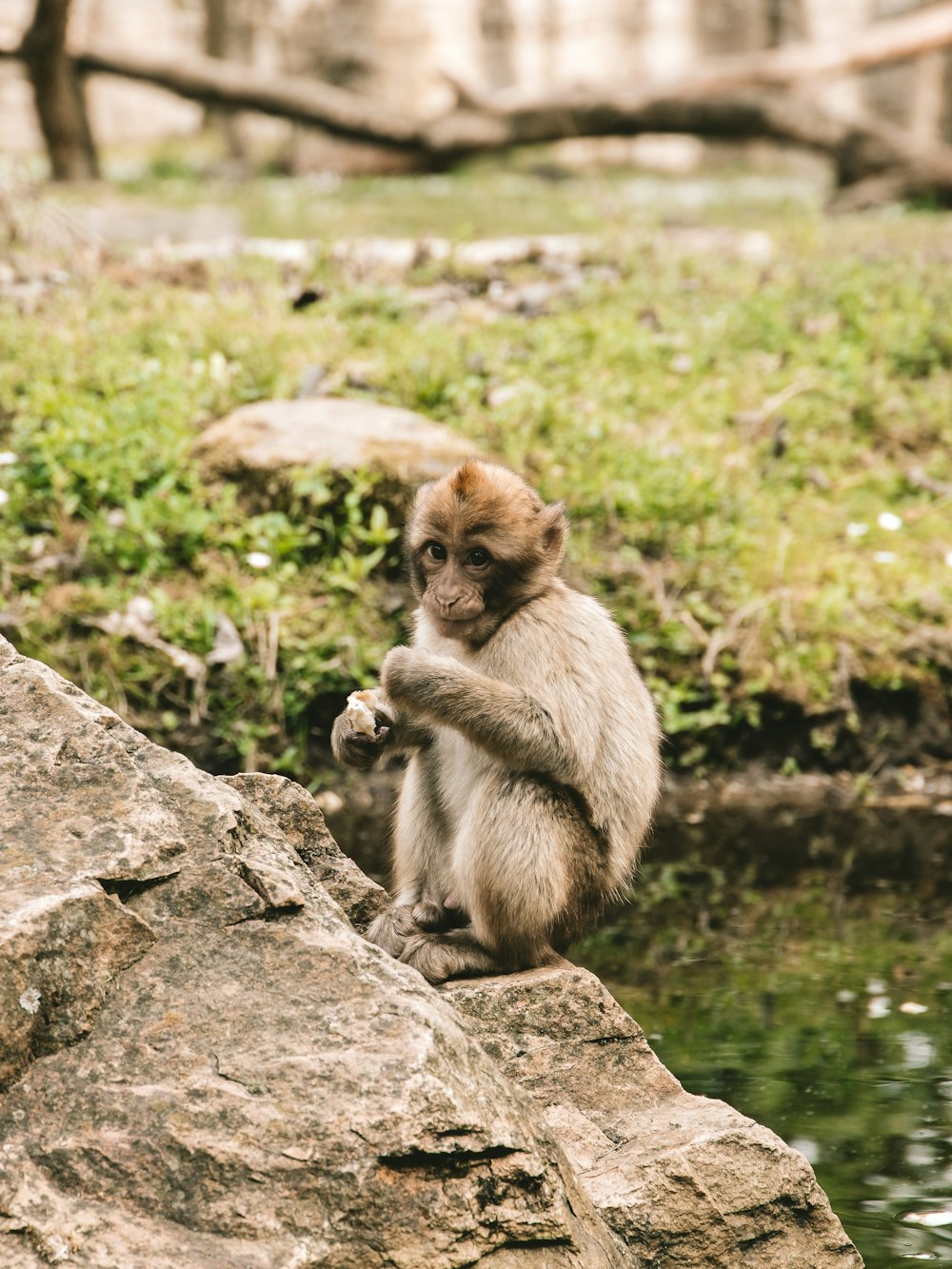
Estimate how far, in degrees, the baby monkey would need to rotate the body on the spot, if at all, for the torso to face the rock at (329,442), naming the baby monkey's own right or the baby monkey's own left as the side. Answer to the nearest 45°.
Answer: approximately 135° to the baby monkey's own right

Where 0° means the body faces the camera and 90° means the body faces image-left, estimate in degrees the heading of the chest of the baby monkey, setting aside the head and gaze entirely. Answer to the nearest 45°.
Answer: approximately 45°

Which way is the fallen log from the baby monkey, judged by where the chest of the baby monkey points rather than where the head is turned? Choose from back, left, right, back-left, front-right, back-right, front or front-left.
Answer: back-right
